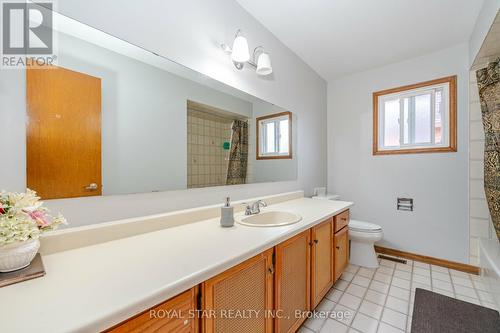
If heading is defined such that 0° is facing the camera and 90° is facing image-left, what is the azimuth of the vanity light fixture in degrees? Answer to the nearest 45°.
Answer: approximately 315°

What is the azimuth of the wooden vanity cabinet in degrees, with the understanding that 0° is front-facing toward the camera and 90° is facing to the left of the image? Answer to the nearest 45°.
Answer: approximately 315°
